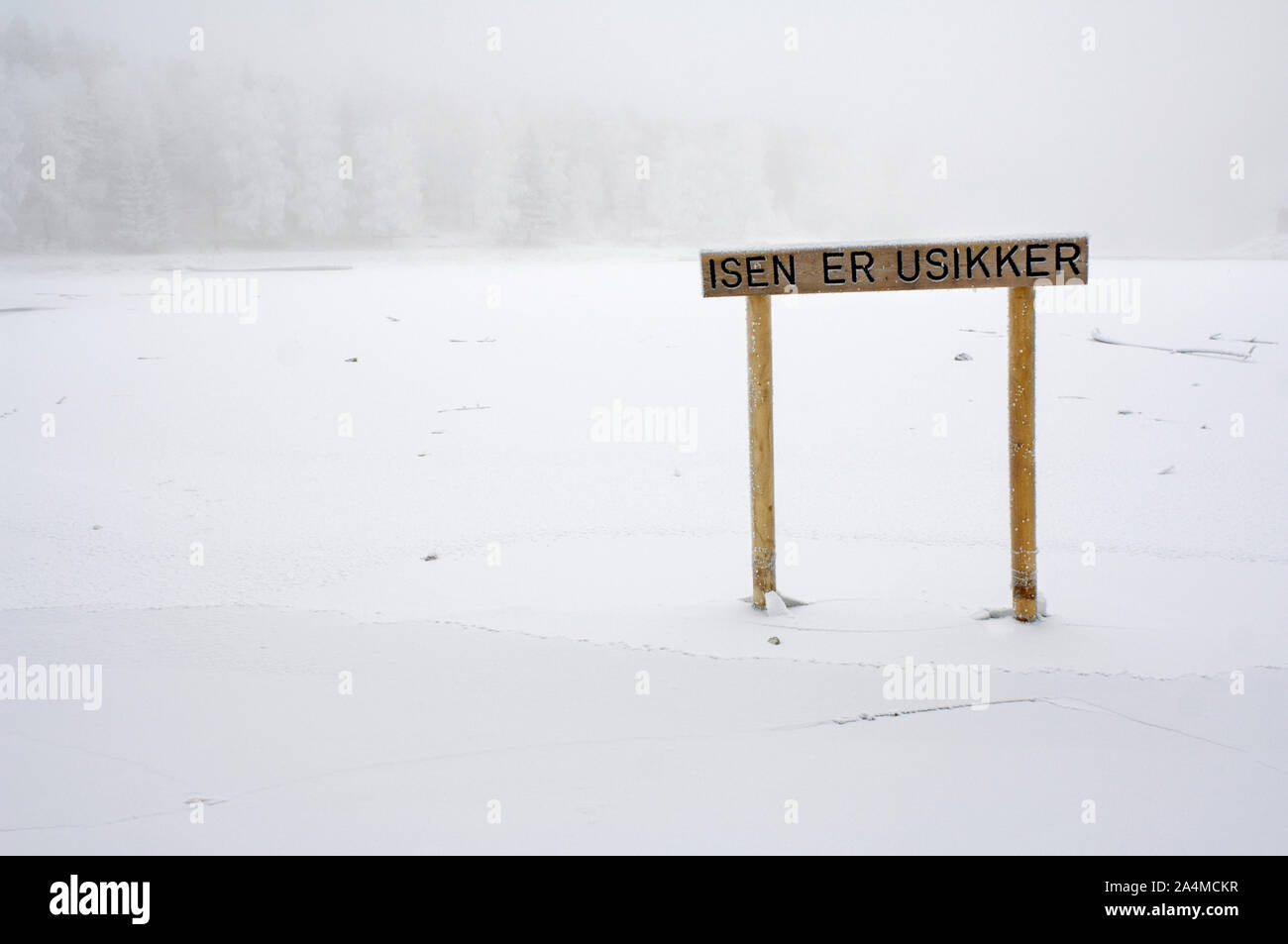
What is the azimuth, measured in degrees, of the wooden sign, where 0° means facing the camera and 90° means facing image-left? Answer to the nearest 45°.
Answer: approximately 0°
